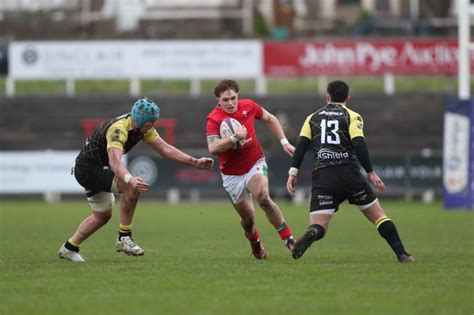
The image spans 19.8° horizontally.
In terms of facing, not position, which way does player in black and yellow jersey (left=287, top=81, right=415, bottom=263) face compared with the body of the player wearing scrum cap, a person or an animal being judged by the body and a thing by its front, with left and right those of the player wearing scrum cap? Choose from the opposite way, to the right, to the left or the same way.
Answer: to the left

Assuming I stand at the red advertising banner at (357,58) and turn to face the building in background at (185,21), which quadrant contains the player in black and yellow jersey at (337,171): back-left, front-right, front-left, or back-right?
back-left

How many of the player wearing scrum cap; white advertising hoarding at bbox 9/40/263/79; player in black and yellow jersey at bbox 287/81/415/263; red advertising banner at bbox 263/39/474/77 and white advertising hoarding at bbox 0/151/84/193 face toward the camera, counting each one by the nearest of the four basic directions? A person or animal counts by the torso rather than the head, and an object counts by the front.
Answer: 3

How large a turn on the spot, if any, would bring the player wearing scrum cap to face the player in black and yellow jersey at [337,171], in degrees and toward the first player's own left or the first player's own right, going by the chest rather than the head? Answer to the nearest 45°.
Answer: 0° — they already face them

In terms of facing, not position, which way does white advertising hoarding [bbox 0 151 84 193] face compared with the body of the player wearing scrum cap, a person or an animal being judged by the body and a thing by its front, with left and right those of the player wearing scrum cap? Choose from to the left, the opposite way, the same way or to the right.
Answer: to the right

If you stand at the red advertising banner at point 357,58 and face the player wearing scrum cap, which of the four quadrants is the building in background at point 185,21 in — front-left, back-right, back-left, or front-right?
back-right

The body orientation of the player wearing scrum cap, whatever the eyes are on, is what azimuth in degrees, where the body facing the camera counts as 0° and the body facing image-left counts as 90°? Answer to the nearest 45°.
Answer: approximately 270°

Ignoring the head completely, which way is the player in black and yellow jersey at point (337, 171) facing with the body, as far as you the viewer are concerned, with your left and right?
facing away from the viewer

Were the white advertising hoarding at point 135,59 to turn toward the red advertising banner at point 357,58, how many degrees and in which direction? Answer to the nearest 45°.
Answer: approximately 90° to its left

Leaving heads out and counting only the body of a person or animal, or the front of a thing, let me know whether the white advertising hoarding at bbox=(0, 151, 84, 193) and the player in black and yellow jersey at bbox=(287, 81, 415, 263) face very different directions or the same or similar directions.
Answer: very different directions

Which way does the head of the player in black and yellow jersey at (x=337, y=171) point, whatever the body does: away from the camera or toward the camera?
away from the camera

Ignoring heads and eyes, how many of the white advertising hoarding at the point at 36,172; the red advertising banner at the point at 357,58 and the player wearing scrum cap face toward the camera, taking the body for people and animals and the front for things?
2

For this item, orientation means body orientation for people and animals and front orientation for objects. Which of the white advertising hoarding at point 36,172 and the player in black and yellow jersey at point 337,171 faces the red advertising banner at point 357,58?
the player in black and yellow jersey
